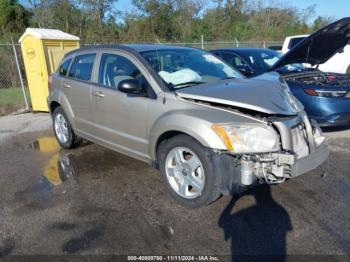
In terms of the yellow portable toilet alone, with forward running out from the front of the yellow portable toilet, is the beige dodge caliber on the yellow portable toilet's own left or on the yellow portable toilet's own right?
on the yellow portable toilet's own left

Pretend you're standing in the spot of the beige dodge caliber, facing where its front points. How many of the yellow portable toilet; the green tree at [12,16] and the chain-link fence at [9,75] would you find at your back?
3

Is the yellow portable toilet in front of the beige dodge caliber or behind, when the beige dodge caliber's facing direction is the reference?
behind

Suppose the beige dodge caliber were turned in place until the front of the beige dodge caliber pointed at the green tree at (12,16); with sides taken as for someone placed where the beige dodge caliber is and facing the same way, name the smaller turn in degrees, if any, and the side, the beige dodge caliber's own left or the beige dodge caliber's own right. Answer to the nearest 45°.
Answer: approximately 180°

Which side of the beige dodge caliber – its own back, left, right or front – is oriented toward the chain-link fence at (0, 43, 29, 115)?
back

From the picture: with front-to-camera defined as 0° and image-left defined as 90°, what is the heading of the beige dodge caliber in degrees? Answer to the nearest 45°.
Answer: approximately 315°

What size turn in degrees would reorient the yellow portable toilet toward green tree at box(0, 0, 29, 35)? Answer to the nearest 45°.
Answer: approximately 135° to its right

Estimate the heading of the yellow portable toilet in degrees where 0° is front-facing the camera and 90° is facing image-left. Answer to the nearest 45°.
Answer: approximately 45°
